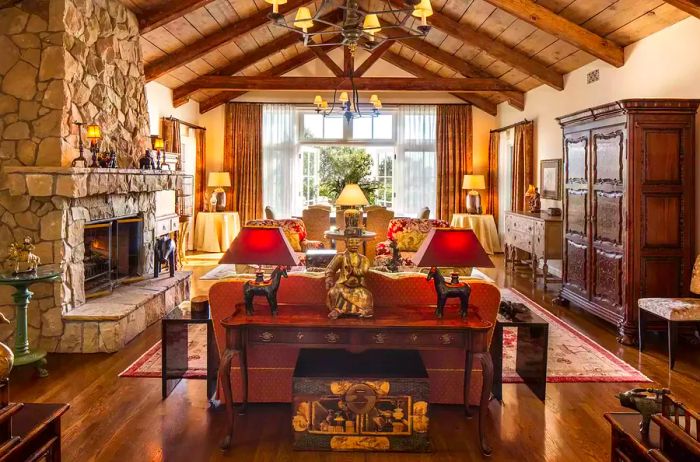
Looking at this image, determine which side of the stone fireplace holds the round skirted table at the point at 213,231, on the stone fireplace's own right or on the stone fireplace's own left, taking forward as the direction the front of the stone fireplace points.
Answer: on the stone fireplace's own left

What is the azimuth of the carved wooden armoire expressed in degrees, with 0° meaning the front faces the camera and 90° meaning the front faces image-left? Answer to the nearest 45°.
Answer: approximately 45°

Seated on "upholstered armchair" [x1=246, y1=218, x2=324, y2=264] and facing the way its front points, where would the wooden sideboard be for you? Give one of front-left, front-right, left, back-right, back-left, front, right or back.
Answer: front-left

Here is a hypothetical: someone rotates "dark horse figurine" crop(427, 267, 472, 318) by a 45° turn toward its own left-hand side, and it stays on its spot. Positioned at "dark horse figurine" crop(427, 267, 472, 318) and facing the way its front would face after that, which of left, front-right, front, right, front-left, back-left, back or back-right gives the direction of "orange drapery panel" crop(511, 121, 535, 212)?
back-right

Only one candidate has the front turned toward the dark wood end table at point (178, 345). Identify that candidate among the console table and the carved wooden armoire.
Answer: the carved wooden armoire

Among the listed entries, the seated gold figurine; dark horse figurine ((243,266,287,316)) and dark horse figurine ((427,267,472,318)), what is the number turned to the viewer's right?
1

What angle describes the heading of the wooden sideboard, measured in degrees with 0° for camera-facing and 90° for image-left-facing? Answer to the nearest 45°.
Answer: approximately 45°

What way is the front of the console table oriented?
toward the camera

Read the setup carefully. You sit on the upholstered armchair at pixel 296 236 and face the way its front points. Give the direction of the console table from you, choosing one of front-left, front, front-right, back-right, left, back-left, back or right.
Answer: front-right

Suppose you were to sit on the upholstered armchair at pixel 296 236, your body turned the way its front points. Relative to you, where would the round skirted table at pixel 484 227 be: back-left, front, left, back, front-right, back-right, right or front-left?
left

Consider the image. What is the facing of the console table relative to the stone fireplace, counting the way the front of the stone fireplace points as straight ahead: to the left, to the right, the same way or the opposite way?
to the right

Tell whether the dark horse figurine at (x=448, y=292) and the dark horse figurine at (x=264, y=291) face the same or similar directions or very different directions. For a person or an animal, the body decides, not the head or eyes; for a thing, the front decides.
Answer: very different directions
